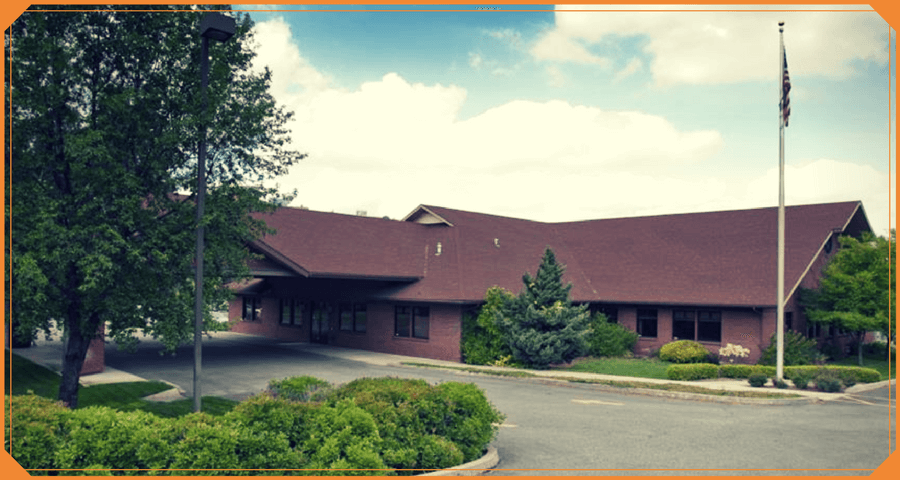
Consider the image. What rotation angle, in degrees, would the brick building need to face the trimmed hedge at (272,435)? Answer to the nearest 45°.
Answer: approximately 45° to its left

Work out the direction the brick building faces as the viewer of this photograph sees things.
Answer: facing the viewer and to the left of the viewer

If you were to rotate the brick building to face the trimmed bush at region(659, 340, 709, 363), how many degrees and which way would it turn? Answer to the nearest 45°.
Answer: approximately 90° to its left

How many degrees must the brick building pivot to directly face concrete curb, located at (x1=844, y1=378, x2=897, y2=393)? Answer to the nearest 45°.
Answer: approximately 90° to its left

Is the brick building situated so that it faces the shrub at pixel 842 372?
no

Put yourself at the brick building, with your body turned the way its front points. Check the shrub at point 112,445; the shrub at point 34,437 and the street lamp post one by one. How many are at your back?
0

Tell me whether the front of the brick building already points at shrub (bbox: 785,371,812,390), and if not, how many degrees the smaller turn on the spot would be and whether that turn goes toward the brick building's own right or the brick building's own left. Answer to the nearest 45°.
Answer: approximately 90° to the brick building's own left

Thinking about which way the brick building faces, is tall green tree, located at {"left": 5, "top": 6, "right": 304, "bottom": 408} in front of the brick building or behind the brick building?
in front

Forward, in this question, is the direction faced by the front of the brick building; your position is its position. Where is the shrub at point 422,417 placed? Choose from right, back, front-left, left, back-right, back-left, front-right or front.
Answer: front-left

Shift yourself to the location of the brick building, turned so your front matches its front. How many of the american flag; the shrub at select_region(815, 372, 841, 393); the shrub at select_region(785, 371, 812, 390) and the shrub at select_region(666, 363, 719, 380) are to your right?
0

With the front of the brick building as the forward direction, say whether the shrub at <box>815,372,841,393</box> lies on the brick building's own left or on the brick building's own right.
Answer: on the brick building's own left

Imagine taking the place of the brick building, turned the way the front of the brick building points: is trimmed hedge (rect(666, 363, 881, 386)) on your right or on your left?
on your left
